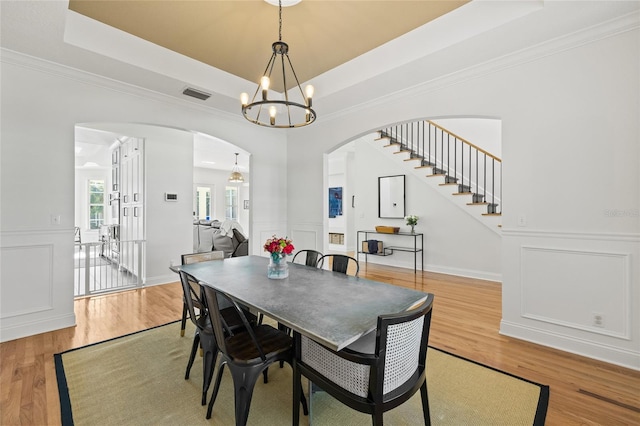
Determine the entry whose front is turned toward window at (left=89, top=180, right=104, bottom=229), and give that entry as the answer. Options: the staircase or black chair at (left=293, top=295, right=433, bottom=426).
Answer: the black chair

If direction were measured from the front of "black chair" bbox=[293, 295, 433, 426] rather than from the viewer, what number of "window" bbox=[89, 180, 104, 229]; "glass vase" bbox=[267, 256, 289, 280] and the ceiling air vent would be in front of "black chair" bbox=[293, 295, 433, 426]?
3

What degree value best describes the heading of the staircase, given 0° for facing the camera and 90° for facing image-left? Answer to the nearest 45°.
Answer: approximately 315°

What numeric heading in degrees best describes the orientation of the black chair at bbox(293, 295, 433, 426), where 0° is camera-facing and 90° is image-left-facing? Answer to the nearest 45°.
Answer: approximately 135°

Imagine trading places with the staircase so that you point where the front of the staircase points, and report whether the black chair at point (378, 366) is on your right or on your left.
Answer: on your right

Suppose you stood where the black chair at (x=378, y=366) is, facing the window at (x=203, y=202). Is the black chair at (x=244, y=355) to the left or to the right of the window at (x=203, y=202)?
left

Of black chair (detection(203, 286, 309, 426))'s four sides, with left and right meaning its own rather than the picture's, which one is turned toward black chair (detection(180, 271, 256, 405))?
left

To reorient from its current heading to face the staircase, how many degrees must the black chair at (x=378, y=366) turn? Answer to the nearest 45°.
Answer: approximately 45° to its right

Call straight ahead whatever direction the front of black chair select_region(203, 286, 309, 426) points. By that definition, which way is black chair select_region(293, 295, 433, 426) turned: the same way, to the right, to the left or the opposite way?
to the left

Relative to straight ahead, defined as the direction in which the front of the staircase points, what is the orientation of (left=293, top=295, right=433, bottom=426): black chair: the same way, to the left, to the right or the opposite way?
the opposite way

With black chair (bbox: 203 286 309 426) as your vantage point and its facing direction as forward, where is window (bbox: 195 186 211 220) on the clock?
The window is roughly at 10 o'clock from the black chair.
